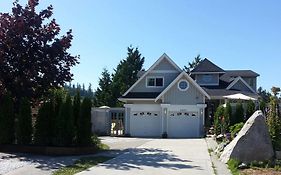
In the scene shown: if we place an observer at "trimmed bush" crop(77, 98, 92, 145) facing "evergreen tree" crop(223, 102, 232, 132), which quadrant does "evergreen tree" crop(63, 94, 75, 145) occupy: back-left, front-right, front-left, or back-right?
back-left

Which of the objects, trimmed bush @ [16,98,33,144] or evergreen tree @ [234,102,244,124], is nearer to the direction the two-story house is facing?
the trimmed bush

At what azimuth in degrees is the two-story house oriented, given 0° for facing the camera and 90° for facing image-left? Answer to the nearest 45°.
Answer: approximately 0°

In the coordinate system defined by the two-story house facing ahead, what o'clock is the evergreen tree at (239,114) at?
The evergreen tree is roughly at 10 o'clock from the two-story house.
